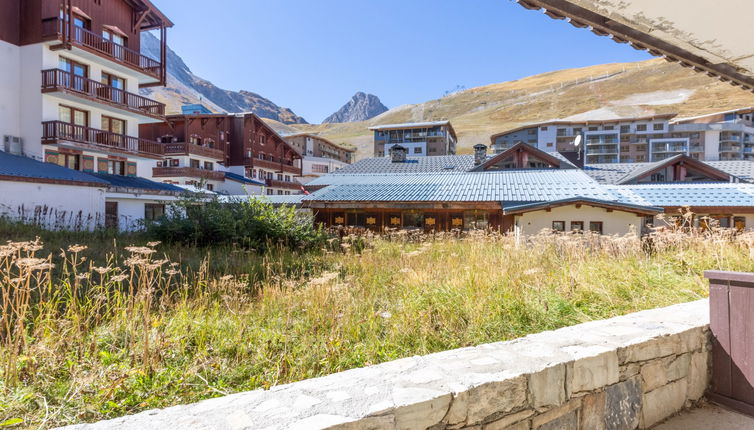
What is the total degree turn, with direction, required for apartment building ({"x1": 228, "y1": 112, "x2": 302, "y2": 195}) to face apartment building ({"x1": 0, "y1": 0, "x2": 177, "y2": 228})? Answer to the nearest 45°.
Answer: approximately 90° to its right

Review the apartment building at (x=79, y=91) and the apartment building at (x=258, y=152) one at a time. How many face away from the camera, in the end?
0

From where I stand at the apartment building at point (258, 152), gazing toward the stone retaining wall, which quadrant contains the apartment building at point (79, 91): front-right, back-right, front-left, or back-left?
front-right

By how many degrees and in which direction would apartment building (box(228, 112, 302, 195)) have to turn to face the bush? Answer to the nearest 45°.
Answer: approximately 45° to its right

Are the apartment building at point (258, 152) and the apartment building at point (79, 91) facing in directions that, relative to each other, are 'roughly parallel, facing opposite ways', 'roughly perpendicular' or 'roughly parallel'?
roughly parallel

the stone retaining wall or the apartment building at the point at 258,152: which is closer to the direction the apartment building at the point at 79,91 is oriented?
the stone retaining wall

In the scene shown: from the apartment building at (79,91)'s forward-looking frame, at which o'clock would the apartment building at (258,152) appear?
the apartment building at (258,152) is roughly at 9 o'clock from the apartment building at (79,91).

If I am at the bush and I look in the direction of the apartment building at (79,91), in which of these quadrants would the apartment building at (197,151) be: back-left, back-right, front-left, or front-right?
front-right

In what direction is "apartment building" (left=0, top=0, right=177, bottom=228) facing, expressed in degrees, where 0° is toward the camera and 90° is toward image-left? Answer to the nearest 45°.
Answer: approximately 315°

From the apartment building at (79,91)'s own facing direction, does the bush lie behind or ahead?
ahead

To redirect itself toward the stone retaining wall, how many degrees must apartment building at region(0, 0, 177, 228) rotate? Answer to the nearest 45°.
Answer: approximately 45° to its right
